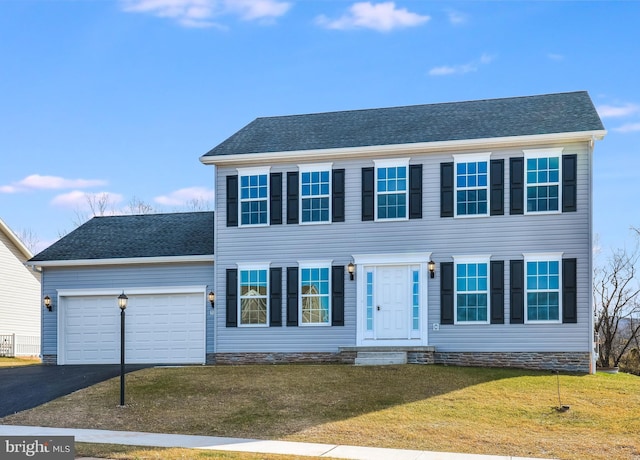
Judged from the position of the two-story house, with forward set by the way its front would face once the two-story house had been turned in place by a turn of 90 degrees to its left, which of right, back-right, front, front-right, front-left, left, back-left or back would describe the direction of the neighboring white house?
back-left

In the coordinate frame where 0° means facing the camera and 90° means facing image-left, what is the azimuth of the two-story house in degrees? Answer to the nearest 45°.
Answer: approximately 0°
